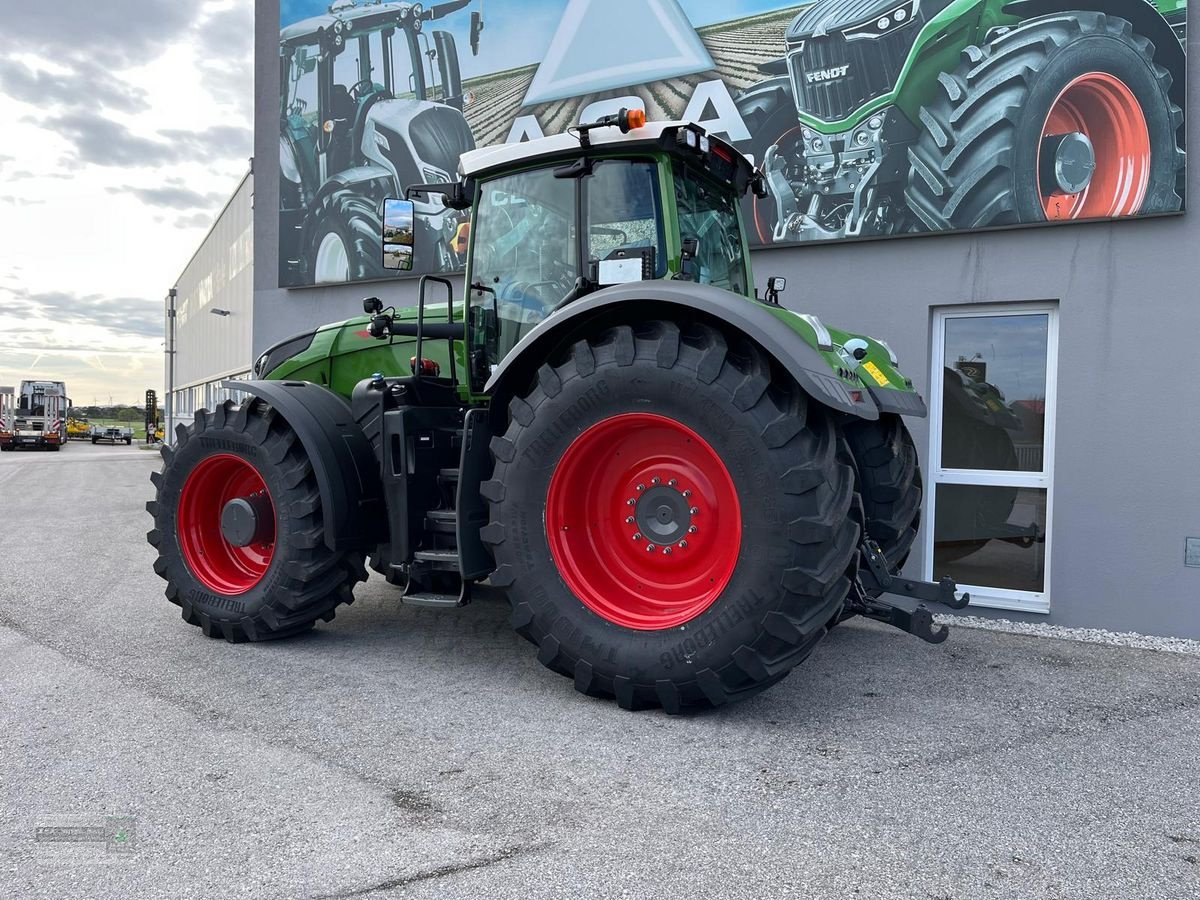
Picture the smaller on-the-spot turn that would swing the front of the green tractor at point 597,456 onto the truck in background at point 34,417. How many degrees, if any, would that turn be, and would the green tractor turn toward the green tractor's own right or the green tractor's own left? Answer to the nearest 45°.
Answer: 0° — it already faces it

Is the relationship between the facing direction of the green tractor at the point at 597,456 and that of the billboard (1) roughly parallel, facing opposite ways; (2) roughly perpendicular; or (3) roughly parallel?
roughly perpendicular

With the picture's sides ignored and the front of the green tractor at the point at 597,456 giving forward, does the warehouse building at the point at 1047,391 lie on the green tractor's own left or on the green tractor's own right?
on the green tractor's own right

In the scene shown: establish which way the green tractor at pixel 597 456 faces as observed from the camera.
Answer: facing away from the viewer and to the left of the viewer

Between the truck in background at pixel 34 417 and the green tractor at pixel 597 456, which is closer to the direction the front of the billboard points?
the green tractor

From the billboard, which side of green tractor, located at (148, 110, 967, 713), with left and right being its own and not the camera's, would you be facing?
right

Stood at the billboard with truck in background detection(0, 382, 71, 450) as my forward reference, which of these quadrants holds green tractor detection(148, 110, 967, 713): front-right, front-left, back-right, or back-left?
back-left

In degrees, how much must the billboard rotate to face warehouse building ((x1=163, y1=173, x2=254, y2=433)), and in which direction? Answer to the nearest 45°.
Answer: approximately 90° to its right
